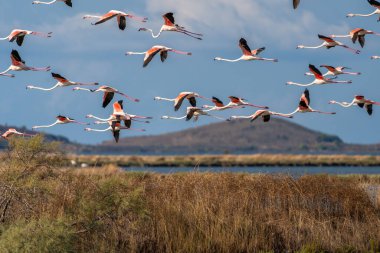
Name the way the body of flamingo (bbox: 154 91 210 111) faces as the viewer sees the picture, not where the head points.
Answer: to the viewer's left

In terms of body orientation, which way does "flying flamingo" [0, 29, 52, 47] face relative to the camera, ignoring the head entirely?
to the viewer's left

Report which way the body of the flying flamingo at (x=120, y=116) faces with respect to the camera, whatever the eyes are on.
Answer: to the viewer's left

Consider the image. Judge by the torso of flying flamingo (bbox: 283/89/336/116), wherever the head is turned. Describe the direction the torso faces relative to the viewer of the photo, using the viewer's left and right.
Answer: facing to the left of the viewer

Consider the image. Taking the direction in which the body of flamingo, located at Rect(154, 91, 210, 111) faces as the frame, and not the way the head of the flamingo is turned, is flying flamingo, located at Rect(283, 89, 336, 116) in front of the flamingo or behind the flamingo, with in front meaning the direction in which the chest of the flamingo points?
behind

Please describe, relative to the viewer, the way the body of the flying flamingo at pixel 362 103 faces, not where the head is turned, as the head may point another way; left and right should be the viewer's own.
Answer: facing to the left of the viewer

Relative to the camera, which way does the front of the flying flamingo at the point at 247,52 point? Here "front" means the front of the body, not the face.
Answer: to the viewer's left
